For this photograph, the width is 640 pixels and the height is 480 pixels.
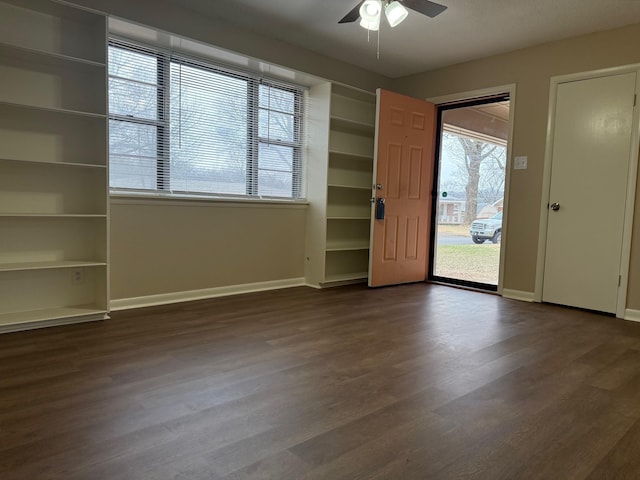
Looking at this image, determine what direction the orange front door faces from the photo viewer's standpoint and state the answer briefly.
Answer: facing the viewer and to the right of the viewer

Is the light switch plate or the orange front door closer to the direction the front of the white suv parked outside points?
the orange front door

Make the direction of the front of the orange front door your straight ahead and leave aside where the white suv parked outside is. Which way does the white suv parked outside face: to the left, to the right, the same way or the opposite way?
to the right

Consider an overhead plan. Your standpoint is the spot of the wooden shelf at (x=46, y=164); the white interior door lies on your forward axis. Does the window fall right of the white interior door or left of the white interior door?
left

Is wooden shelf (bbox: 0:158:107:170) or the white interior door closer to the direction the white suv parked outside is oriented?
the wooden shelf

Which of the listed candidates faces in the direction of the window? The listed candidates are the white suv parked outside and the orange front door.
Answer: the white suv parked outside

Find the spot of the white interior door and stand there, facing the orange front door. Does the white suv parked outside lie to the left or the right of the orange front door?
right

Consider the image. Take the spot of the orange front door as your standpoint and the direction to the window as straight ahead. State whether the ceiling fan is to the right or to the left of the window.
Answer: left

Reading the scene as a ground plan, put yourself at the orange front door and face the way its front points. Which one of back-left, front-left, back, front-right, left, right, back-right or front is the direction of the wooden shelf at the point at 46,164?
right

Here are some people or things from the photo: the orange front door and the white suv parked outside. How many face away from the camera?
0

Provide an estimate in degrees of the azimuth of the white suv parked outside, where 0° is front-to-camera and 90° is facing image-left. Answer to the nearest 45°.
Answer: approximately 45°

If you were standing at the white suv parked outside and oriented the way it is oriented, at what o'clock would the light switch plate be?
The light switch plate is roughly at 10 o'clock from the white suv parked outside.

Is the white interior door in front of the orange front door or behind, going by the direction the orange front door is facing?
in front
